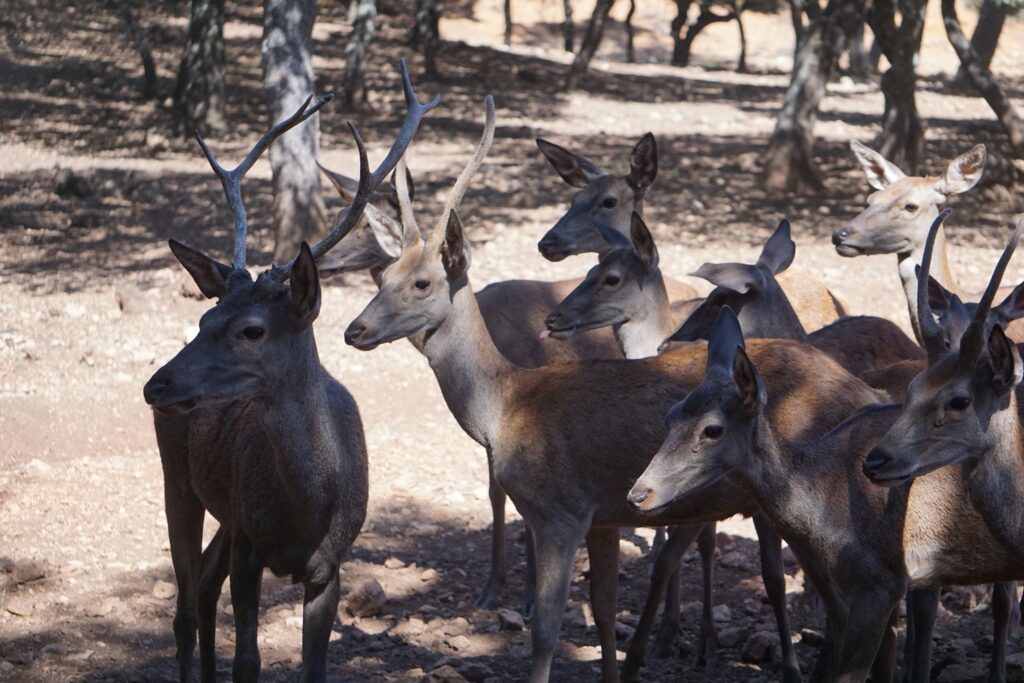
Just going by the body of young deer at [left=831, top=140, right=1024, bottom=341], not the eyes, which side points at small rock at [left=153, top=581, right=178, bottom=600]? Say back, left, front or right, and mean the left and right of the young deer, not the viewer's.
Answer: front

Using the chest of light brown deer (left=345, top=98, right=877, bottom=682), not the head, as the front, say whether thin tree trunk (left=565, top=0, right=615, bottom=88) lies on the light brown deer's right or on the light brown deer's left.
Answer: on the light brown deer's right

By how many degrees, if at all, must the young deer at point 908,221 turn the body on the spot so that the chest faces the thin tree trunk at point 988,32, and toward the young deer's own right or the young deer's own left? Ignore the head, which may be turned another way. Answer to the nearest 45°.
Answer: approximately 135° to the young deer's own right

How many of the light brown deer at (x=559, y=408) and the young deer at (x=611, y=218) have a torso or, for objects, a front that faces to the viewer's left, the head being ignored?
2

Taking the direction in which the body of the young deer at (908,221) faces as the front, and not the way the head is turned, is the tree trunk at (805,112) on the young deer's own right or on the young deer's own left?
on the young deer's own right

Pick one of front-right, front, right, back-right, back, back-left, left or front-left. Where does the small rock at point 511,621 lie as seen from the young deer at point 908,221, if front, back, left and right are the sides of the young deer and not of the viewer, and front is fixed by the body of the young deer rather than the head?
front

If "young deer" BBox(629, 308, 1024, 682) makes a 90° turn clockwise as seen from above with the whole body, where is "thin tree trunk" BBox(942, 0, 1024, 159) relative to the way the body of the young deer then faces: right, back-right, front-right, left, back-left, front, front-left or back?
front-right

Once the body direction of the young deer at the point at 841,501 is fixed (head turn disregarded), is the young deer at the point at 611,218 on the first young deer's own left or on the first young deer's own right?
on the first young deer's own right

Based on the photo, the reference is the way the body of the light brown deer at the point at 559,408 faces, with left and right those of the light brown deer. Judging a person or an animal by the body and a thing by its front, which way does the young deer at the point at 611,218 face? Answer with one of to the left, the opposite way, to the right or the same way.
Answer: the same way

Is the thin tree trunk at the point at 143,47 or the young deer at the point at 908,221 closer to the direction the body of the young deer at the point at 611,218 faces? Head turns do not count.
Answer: the thin tree trunk

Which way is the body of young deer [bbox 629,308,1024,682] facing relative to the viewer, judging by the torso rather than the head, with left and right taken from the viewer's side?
facing the viewer and to the left of the viewer

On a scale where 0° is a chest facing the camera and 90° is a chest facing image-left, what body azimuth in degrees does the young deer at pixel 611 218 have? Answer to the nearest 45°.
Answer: approximately 90°
